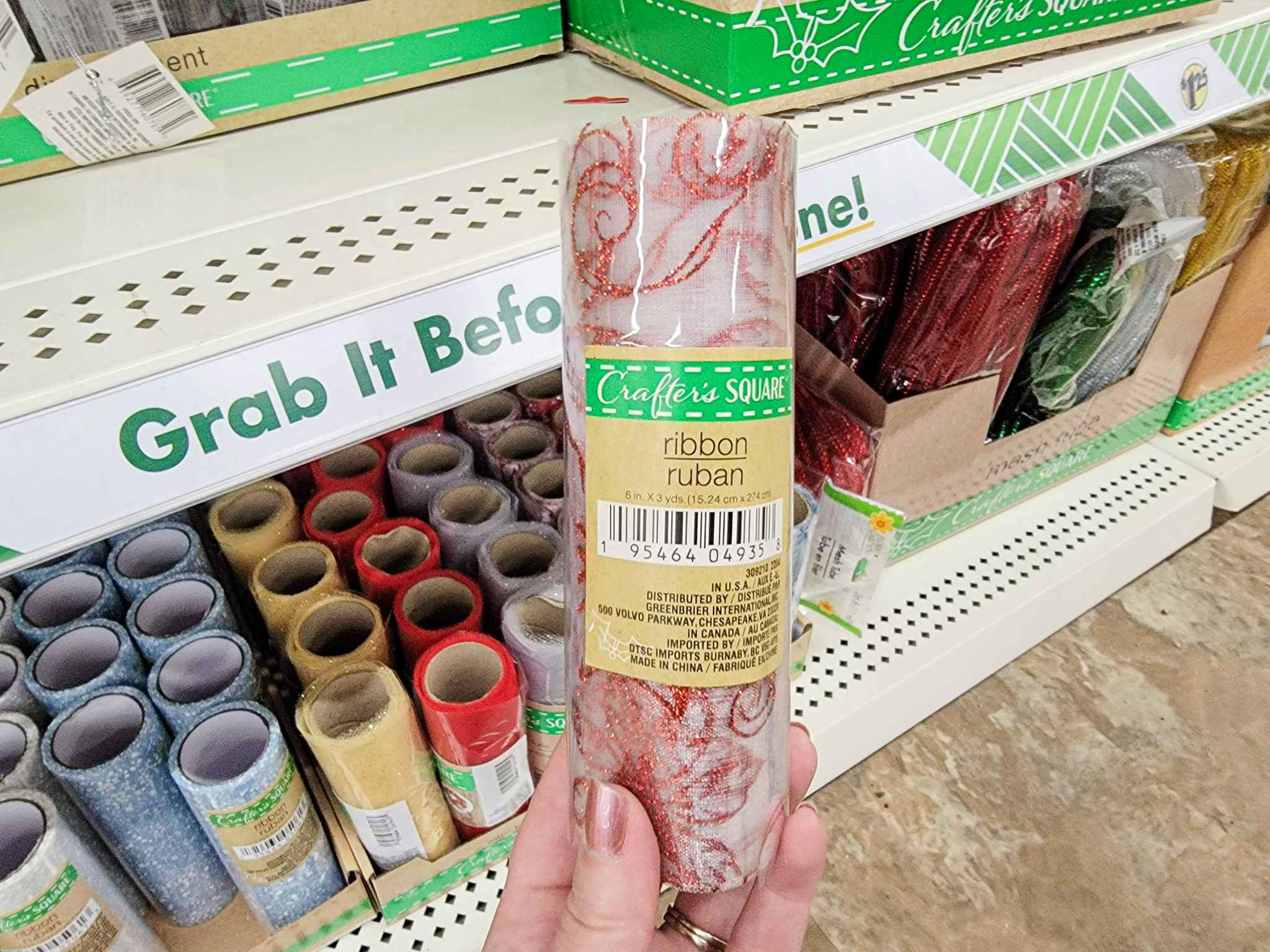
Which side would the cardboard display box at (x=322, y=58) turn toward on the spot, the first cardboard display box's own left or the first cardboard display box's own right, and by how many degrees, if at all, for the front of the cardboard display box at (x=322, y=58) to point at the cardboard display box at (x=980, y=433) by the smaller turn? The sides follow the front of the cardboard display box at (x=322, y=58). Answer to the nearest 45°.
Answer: approximately 45° to the first cardboard display box's own left

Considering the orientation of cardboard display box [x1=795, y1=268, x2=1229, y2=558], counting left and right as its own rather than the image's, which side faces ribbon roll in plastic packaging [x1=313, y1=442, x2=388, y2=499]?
right

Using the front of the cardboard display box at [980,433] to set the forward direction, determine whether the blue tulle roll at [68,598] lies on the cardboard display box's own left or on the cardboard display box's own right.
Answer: on the cardboard display box's own right

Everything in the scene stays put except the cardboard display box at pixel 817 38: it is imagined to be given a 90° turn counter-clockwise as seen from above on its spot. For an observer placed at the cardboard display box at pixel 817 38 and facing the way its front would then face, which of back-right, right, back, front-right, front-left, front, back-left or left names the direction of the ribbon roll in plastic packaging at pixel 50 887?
back

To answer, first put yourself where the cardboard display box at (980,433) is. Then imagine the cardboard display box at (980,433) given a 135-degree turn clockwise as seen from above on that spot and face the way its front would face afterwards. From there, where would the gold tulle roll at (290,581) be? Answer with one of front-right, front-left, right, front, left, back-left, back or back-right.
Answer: front-left

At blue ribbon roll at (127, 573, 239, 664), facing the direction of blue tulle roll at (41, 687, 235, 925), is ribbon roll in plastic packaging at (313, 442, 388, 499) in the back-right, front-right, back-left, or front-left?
back-left

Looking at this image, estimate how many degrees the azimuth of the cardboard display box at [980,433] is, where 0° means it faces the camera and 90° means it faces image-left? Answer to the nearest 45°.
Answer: approximately 315°

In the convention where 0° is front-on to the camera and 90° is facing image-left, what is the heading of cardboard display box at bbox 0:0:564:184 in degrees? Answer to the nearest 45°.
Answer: approximately 315°

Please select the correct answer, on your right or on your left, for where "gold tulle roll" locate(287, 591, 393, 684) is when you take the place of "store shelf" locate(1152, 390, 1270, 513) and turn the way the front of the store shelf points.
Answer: on your right

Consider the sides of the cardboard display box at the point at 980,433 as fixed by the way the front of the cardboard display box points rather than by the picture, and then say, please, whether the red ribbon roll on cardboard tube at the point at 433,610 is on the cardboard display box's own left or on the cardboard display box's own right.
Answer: on the cardboard display box's own right

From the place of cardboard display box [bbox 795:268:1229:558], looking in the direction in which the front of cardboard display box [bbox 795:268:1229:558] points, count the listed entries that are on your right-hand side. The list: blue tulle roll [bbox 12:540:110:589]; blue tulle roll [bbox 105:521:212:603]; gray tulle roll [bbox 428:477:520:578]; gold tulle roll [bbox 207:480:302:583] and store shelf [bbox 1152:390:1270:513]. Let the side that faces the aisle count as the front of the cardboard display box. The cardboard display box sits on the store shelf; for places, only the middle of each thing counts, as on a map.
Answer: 4

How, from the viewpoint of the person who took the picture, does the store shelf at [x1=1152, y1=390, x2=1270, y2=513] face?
facing the viewer and to the right of the viewer

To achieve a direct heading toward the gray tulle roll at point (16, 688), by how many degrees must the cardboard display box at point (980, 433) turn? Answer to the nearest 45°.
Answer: approximately 90° to its right
